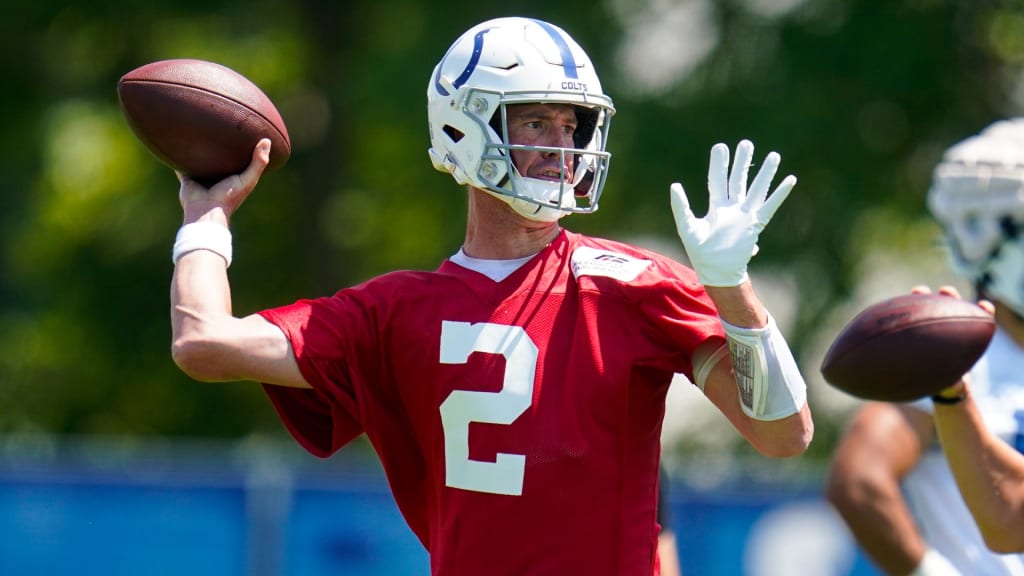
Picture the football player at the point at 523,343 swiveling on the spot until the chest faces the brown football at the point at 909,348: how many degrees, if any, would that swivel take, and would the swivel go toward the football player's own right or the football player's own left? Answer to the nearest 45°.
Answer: approximately 90° to the football player's own left

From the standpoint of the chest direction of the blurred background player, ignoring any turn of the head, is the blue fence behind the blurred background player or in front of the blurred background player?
behind

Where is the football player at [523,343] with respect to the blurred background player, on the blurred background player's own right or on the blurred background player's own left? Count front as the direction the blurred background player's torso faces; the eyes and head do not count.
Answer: on the blurred background player's own right

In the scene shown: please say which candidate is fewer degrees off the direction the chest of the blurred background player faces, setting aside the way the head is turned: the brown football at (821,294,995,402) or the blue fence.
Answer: the brown football

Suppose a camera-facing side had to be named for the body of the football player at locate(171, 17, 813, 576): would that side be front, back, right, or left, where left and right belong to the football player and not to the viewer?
front

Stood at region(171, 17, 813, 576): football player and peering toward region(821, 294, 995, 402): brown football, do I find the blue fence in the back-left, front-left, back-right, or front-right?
back-left

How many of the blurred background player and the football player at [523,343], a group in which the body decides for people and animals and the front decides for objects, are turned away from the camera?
0
